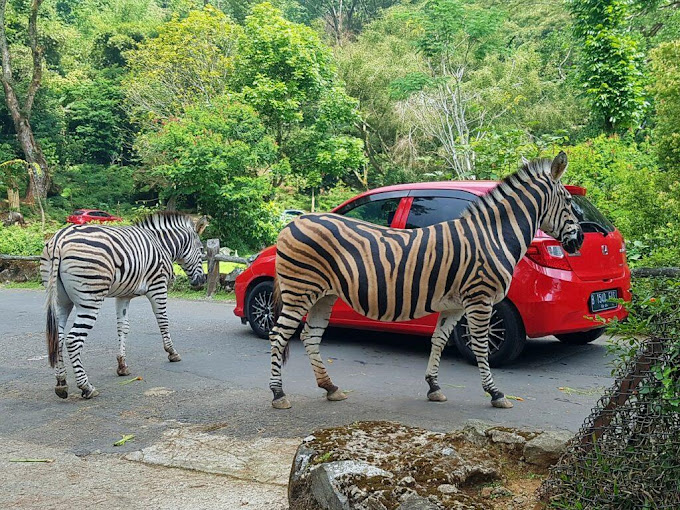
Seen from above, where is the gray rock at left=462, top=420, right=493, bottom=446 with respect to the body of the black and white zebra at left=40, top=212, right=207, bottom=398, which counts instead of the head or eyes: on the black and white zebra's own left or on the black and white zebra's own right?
on the black and white zebra's own right

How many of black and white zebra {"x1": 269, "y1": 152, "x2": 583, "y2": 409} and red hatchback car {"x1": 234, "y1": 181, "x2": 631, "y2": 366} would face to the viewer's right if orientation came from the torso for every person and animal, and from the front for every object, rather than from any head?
1

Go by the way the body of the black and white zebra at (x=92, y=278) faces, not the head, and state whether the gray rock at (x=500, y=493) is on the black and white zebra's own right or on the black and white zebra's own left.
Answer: on the black and white zebra's own right

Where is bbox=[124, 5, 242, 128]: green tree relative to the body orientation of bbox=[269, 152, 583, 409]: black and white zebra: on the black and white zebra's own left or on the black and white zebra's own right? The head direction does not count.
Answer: on the black and white zebra's own left

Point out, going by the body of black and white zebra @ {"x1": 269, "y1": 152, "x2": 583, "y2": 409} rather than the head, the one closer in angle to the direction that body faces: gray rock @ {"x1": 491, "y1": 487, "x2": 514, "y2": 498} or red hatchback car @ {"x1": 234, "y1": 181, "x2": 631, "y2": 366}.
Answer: the red hatchback car

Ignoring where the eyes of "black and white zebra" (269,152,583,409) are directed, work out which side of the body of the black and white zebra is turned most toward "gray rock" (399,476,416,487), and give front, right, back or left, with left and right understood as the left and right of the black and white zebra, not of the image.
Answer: right

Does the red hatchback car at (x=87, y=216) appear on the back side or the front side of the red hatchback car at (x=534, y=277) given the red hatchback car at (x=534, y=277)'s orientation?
on the front side

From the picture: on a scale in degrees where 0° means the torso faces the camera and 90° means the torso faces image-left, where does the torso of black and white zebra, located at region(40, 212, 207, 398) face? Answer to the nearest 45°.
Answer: approximately 225°

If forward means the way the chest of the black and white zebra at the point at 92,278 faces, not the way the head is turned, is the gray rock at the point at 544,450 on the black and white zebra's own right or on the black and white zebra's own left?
on the black and white zebra's own right

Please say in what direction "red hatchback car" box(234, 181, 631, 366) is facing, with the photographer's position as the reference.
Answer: facing away from the viewer and to the left of the viewer

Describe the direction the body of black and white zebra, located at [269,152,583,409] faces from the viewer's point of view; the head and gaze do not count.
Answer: to the viewer's right

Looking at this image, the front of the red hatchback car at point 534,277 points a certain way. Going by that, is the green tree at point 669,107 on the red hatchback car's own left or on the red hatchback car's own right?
on the red hatchback car's own right

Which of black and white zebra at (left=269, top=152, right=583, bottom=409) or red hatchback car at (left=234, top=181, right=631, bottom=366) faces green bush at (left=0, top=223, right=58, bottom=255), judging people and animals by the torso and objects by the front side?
the red hatchback car

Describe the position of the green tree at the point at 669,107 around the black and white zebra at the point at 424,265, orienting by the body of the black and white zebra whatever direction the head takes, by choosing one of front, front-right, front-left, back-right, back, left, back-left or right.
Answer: front-left

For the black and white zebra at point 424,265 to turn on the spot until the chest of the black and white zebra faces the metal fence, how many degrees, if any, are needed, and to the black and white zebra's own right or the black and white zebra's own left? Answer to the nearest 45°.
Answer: approximately 90° to the black and white zebra's own right

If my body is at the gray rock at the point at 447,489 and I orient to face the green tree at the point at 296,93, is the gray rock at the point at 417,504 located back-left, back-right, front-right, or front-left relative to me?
back-left
